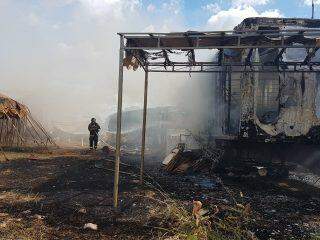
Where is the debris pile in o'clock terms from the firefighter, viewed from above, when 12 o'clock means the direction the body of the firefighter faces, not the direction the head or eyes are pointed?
The debris pile is roughly at 11 o'clock from the firefighter.

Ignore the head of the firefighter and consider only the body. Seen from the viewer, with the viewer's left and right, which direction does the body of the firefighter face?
facing the viewer
